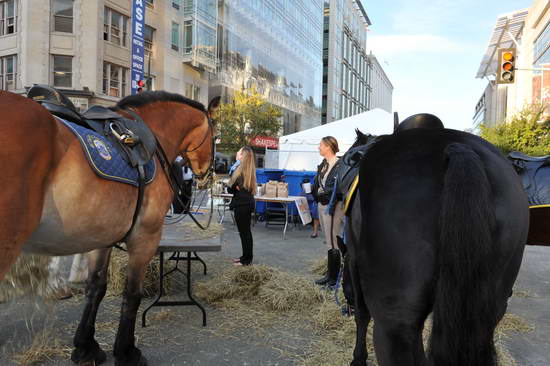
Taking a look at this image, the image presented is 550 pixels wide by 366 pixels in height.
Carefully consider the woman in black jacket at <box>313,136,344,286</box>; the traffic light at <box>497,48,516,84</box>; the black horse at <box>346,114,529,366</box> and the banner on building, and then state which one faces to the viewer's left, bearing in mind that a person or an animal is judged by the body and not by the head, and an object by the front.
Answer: the woman in black jacket

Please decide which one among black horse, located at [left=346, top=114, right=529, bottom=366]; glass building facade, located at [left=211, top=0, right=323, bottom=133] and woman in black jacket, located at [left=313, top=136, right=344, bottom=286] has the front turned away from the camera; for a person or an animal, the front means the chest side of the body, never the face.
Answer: the black horse

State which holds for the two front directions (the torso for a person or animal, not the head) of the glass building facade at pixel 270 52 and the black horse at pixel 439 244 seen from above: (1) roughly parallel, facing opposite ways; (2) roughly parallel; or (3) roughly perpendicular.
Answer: roughly perpendicular

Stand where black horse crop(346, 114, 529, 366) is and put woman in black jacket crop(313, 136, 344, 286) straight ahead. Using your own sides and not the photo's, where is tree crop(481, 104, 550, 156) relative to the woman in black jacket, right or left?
right

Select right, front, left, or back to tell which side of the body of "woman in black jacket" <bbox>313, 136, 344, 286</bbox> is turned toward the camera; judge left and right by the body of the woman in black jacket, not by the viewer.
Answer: left

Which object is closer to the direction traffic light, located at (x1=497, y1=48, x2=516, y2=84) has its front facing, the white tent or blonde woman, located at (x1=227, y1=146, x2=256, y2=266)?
the blonde woman

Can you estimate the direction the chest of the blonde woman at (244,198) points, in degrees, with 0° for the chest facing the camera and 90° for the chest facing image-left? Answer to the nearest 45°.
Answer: approximately 90°

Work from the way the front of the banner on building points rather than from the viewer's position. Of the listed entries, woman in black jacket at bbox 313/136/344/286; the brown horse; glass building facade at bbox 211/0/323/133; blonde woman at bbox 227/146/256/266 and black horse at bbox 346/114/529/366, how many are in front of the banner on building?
4

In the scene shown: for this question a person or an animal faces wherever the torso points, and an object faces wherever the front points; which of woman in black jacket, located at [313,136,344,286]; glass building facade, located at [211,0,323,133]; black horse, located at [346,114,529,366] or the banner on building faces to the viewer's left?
the woman in black jacket

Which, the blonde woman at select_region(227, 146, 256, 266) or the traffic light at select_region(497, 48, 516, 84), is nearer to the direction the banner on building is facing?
the blonde woman

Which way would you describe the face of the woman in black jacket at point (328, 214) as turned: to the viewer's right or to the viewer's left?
to the viewer's left

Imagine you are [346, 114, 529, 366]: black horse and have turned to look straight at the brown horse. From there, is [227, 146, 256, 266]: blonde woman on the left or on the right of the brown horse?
right
